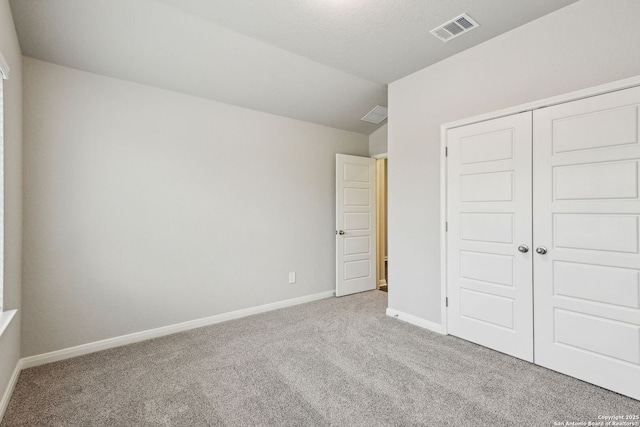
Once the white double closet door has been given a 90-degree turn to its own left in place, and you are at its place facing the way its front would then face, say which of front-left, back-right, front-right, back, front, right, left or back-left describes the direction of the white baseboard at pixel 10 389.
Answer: right

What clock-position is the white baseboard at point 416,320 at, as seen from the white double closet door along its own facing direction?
The white baseboard is roughly at 2 o'clock from the white double closet door.

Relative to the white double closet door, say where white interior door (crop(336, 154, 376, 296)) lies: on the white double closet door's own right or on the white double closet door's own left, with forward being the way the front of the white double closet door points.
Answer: on the white double closet door's own right

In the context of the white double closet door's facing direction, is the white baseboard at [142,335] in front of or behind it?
in front

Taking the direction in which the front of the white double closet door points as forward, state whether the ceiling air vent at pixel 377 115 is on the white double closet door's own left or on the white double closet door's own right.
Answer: on the white double closet door's own right

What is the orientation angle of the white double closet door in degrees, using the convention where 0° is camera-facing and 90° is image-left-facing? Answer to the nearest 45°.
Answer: approximately 45°
